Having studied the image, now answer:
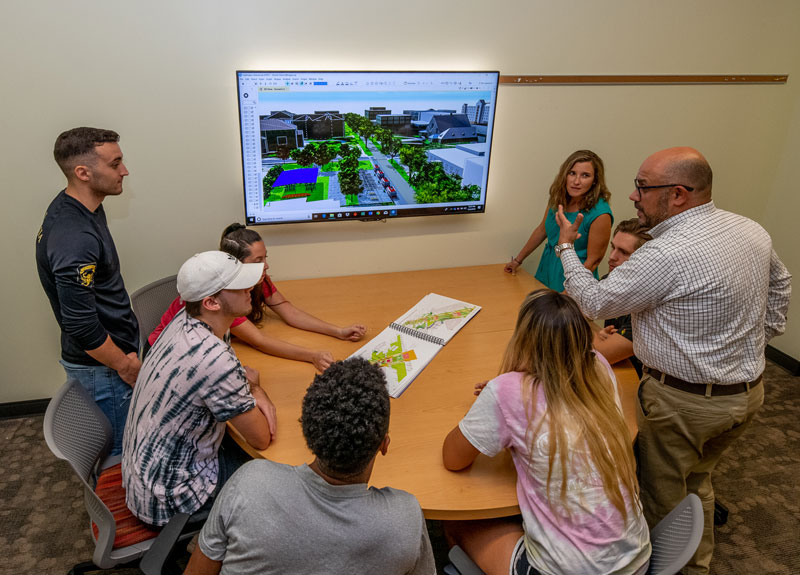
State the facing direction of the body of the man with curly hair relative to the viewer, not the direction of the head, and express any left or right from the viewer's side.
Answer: facing away from the viewer

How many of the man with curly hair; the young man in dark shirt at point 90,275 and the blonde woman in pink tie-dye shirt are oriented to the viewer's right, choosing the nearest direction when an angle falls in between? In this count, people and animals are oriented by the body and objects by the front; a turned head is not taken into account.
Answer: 1

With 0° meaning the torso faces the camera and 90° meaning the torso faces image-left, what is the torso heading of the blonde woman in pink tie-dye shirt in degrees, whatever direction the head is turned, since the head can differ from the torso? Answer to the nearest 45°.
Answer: approximately 135°

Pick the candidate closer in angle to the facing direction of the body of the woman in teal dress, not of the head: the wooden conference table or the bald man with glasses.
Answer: the wooden conference table

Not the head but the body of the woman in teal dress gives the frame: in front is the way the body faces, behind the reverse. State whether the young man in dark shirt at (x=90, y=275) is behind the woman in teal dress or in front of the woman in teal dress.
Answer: in front

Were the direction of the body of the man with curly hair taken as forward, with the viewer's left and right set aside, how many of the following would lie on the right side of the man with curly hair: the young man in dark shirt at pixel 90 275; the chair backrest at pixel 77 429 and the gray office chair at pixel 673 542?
1

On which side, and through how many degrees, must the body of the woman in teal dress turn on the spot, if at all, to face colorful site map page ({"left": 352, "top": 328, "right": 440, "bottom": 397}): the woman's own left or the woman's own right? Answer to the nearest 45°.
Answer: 0° — they already face it

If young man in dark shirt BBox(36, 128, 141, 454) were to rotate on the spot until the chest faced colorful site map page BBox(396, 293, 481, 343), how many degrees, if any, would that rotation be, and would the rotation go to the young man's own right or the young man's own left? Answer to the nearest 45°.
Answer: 0° — they already face it

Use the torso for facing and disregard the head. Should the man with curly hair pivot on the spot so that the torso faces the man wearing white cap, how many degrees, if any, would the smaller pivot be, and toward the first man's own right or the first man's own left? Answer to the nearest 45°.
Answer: approximately 45° to the first man's own left

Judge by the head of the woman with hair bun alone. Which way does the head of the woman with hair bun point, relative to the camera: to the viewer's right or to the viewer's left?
to the viewer's right

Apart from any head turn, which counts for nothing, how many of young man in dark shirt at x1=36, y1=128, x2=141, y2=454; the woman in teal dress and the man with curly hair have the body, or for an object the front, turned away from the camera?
1

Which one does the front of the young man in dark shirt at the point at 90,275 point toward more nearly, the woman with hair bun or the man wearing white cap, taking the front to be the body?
the woman with hair bun

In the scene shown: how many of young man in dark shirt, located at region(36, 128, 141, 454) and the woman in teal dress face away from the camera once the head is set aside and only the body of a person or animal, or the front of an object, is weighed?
0

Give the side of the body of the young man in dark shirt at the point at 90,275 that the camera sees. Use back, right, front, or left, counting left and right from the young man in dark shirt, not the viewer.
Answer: right

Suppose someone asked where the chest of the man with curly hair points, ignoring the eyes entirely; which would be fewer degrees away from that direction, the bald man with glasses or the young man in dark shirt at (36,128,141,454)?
the young man in dark shirt

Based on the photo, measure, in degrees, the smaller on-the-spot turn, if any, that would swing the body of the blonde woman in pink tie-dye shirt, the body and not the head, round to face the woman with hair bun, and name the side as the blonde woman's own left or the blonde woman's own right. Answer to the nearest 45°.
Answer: approximately 45° to the blonde woman's own left

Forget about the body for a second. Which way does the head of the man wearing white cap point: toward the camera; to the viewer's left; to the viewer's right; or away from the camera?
to the viewer's right

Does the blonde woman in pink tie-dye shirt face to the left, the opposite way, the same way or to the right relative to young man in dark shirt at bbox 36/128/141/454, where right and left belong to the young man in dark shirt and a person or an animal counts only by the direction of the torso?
to the left
